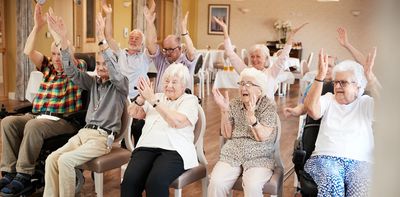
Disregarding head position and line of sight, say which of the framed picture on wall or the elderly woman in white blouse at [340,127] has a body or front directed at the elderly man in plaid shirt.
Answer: the framed picture on wall

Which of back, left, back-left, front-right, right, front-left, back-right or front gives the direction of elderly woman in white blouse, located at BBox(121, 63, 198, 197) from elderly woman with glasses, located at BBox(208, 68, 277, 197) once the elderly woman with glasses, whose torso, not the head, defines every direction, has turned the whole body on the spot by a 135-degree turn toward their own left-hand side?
back

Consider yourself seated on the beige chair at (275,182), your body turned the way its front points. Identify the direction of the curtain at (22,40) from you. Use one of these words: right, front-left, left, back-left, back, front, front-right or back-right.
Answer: right

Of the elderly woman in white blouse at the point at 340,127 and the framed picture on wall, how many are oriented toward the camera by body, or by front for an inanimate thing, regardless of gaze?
2

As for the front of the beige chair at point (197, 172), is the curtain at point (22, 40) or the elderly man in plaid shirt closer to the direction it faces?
the elderly man in plaid shirt

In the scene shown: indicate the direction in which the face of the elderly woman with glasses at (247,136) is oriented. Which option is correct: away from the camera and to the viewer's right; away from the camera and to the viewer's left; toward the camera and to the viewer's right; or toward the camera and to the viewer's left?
toward the camera and to the viewer's left

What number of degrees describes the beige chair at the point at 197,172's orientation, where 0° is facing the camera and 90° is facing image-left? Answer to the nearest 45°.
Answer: approximately 45°

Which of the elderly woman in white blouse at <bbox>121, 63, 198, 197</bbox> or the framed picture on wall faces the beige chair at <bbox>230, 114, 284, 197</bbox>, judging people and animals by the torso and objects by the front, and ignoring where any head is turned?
the framed picture on wall

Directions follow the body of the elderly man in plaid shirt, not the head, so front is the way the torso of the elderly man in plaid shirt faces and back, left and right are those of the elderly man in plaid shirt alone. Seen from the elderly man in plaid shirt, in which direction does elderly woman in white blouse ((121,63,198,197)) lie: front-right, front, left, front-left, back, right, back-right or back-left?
left

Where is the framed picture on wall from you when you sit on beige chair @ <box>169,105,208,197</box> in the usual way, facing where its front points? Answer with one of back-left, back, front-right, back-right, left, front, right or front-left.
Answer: back-right

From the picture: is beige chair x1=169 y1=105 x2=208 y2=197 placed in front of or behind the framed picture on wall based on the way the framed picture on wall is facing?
in front

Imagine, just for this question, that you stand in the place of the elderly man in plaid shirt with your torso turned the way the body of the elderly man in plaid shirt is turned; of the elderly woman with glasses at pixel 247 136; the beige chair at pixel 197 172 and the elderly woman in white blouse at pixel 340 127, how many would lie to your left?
3

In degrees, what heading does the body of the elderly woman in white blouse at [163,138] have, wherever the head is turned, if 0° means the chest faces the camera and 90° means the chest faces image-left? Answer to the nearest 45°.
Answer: approximately 45°

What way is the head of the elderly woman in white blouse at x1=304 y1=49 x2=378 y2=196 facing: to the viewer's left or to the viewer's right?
to the viewer's left

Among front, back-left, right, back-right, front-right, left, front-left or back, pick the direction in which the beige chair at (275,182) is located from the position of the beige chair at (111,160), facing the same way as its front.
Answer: left

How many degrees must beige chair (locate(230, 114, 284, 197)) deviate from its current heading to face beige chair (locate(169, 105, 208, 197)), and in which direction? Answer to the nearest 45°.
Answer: approximately 45° to its right
